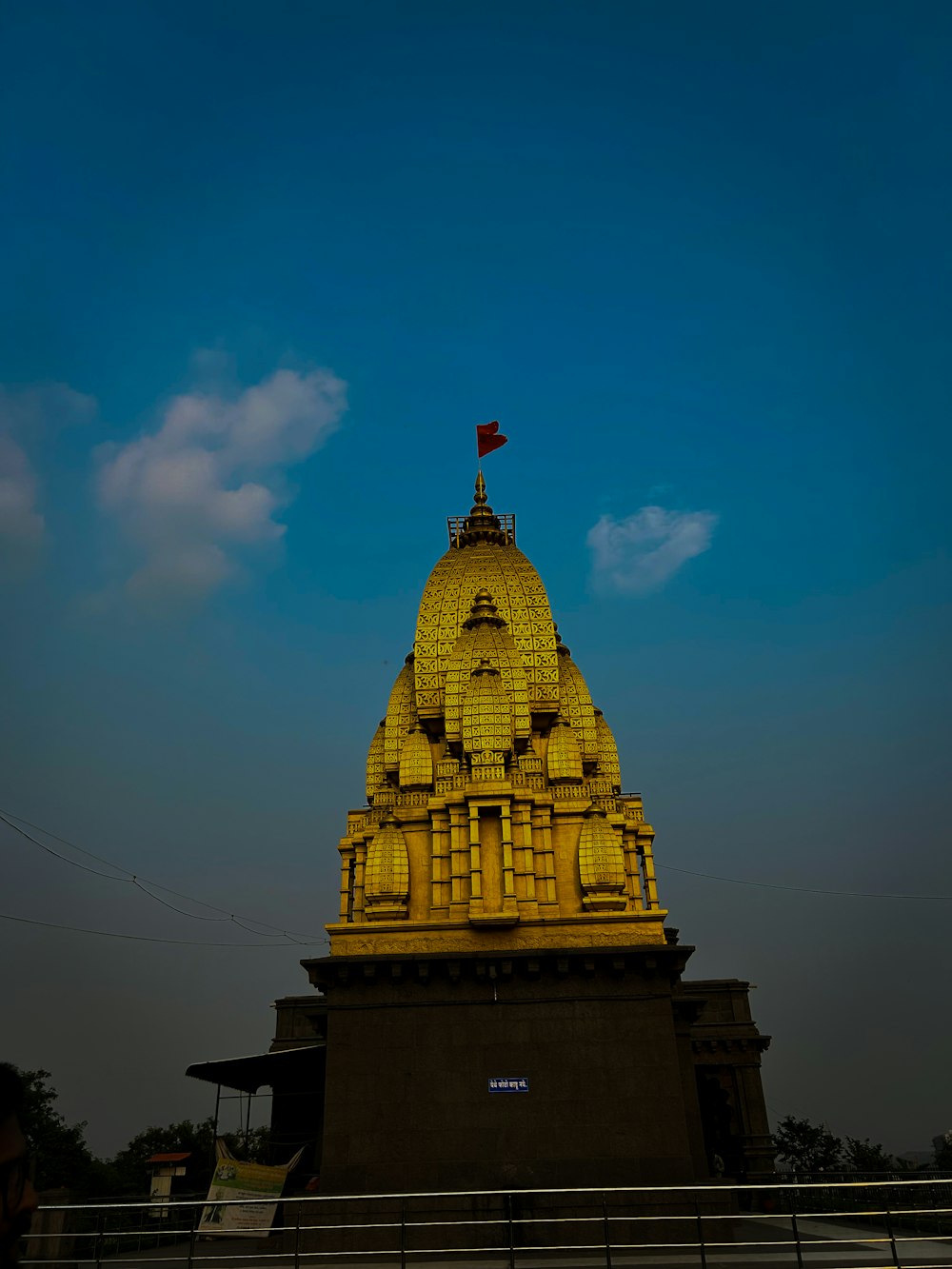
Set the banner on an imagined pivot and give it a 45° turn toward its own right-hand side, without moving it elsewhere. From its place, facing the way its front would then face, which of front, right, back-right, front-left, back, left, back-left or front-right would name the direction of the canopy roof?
back-right

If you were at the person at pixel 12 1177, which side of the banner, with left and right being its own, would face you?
front

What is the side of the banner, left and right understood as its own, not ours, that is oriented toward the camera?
front

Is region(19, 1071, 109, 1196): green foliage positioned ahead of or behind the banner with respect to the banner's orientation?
behind

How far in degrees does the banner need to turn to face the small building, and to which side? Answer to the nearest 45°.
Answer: approximately 180°

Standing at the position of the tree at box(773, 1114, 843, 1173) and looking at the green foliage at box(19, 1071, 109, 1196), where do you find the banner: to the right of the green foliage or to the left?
left
